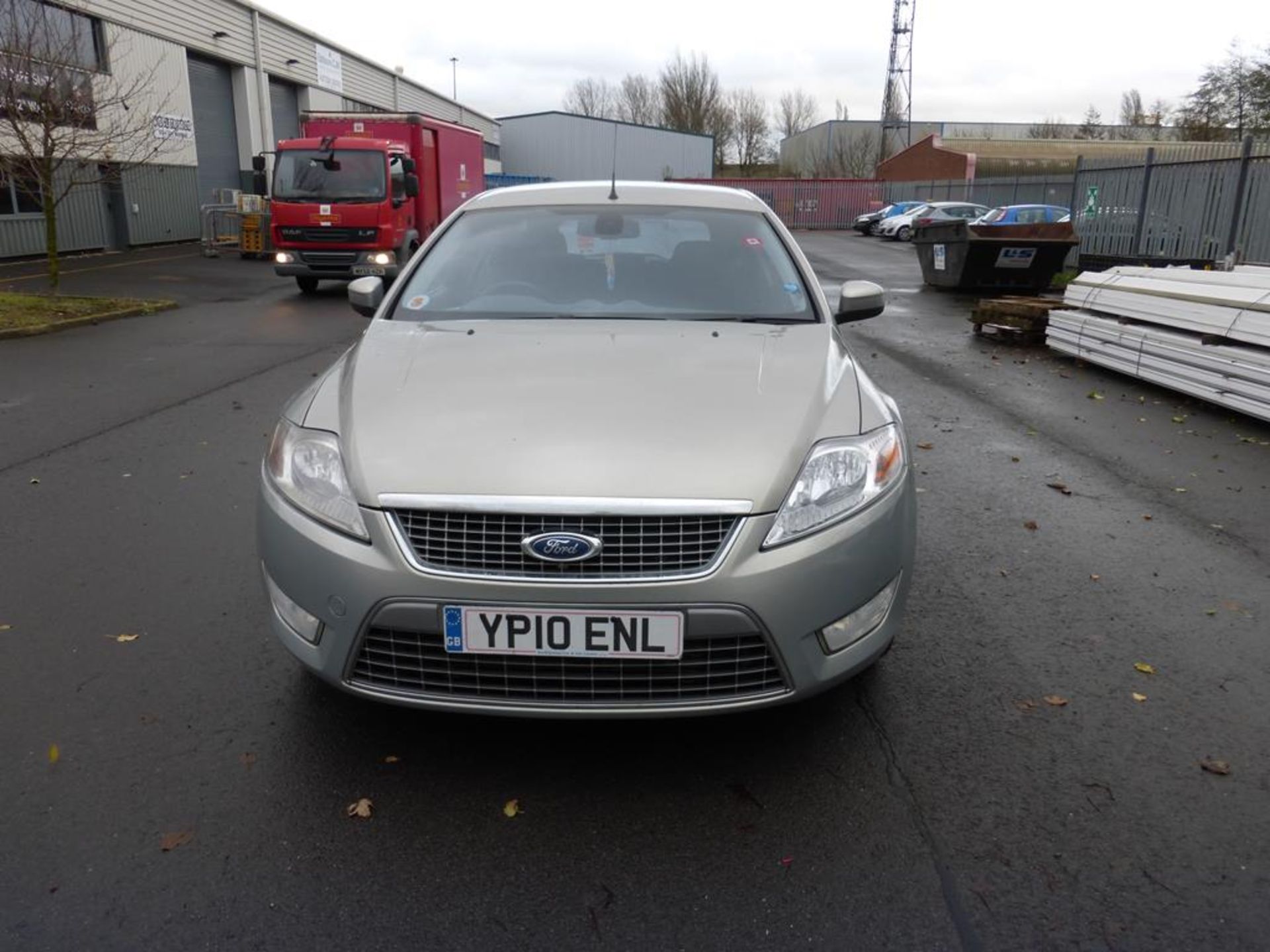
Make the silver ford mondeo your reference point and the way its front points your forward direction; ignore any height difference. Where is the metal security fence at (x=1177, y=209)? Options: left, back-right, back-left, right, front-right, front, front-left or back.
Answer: back-left

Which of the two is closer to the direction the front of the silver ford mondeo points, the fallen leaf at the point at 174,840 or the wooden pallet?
the fallen leaf

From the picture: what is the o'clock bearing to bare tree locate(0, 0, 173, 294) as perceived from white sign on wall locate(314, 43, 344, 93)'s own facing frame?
The bare tree is roughly at 2 o'clock from the white sign on wall.

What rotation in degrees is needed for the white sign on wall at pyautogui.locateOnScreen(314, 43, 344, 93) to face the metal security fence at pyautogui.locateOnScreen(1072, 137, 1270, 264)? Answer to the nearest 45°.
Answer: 0° — it already faces it

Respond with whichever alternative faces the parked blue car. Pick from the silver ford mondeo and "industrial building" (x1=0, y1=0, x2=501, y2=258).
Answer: the industrial building

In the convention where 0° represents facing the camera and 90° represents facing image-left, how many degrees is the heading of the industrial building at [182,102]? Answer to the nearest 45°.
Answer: approximately 315°

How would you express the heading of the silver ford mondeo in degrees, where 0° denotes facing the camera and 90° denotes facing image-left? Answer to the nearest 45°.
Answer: approximately 0°
